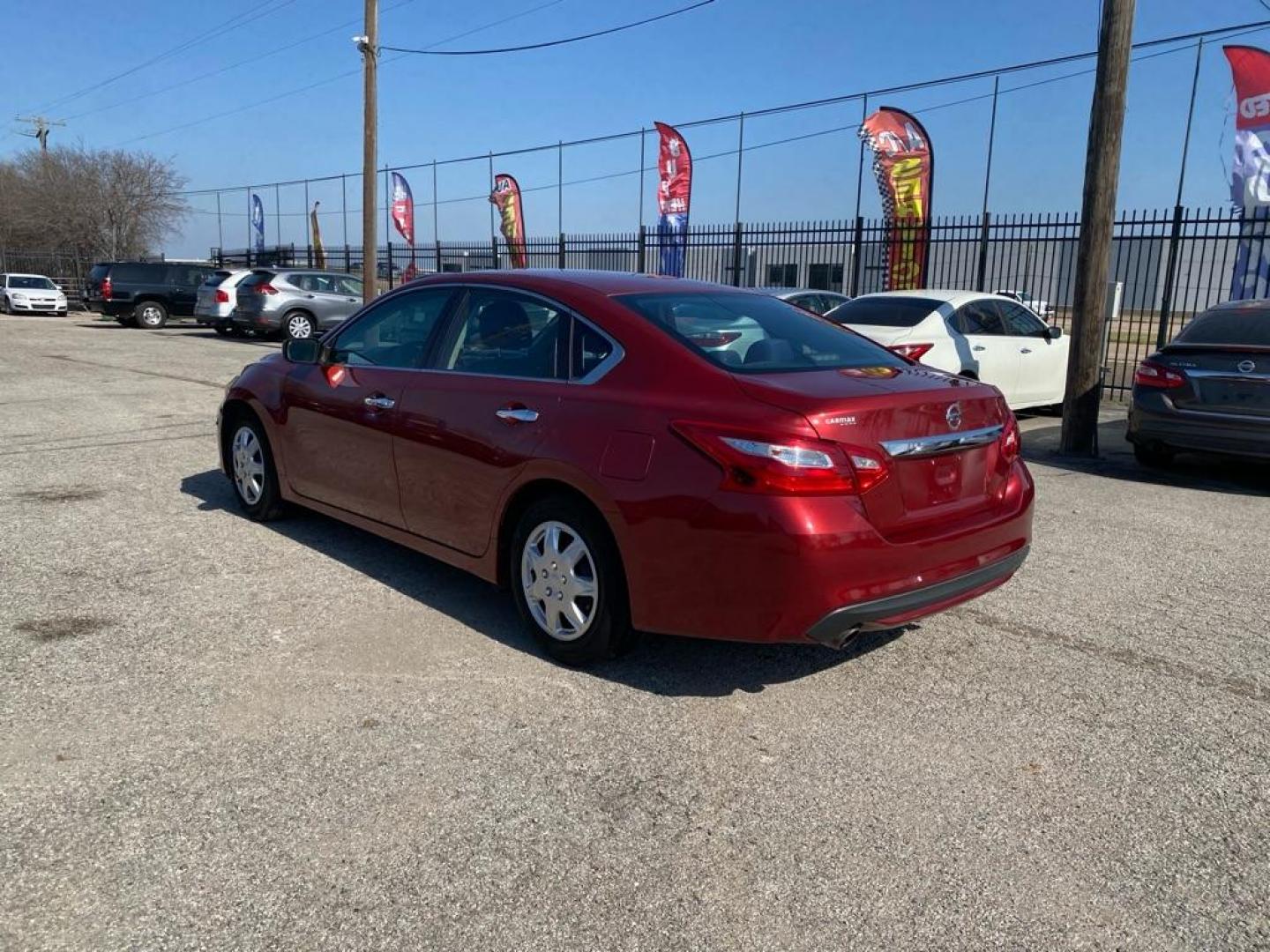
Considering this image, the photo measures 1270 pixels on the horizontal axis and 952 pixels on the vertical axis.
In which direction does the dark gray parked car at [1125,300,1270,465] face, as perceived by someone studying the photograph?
facing away from the viewer

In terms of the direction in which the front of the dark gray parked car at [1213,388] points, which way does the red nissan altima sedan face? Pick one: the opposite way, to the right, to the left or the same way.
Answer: to the left

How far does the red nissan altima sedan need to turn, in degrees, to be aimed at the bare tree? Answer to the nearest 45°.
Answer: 0° — it already faces it

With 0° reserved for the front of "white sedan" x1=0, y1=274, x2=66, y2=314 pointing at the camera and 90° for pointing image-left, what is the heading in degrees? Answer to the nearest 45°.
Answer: approximately 315°

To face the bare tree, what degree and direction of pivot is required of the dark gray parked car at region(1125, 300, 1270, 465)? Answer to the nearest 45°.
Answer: approximately 45° to its left

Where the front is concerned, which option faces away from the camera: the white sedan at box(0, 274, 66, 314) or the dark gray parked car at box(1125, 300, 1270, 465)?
the dark gray parked car

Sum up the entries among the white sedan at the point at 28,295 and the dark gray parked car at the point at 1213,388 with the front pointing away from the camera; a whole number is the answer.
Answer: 1

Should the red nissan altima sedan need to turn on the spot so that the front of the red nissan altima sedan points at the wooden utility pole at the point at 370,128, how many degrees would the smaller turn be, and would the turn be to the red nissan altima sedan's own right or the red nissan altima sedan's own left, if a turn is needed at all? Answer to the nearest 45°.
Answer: approximately 45° to the red nissan altima sedan's own right

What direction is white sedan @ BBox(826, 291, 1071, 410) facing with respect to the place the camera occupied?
facing away from the viewer and to the right of the viewer

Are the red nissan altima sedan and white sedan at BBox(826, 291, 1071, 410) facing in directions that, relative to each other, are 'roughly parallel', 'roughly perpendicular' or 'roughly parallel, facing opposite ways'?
roughly perpendicular

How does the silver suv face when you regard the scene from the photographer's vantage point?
facing away from the viewer and to the right of the viewer
